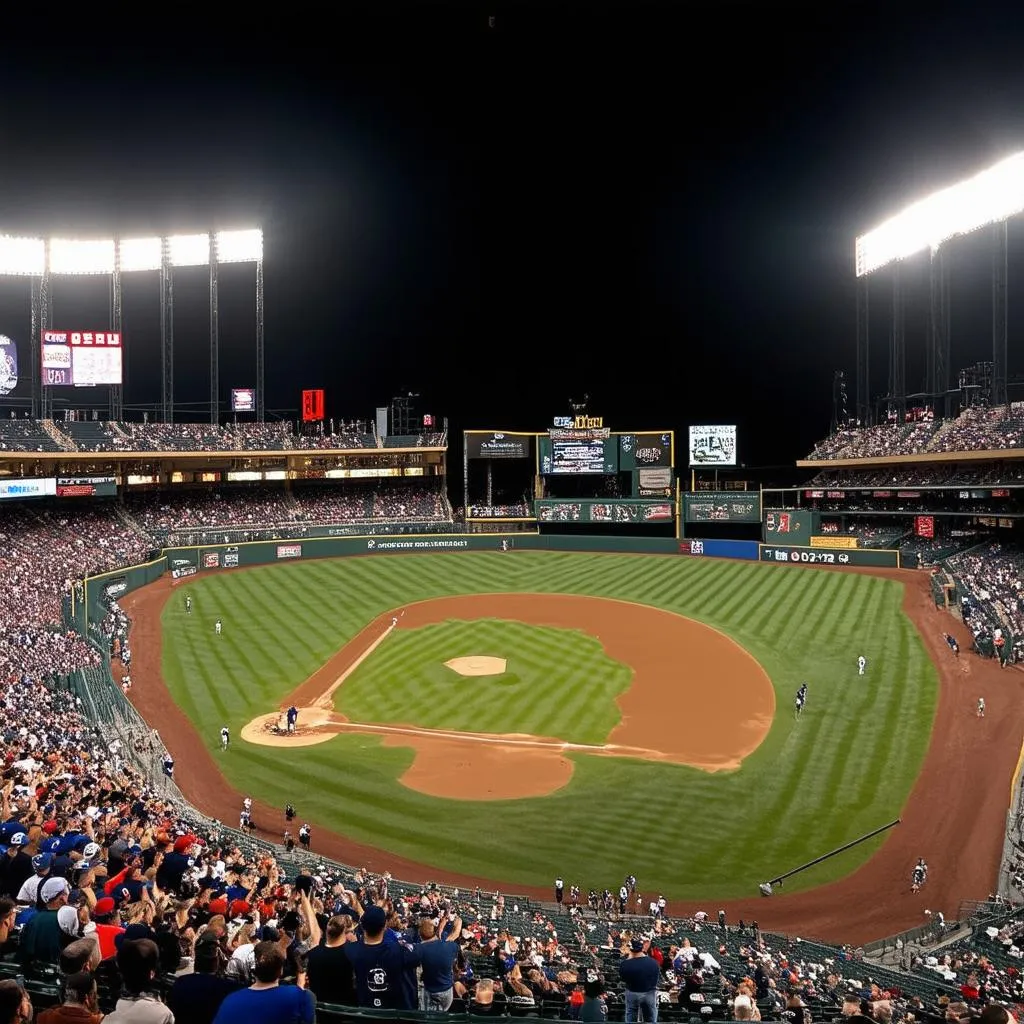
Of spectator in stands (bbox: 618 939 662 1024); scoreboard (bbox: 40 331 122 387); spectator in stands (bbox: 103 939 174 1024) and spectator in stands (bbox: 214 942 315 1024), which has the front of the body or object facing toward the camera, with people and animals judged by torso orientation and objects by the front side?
the scoreboard

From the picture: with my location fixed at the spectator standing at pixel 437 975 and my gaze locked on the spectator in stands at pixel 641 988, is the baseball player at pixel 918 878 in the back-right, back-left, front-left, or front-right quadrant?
front-left

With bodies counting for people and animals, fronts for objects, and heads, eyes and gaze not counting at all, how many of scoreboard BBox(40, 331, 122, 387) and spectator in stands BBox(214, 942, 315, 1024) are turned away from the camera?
1

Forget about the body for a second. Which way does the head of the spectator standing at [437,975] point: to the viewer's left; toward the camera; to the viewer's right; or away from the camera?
away from the camera

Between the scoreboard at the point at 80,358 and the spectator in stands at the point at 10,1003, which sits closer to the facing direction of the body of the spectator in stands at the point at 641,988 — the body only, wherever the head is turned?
the scoreboard

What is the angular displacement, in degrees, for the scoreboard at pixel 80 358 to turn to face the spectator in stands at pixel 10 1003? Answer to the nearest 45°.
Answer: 0° — it already faces them

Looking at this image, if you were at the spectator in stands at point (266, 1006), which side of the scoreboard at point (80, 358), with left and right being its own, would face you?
front

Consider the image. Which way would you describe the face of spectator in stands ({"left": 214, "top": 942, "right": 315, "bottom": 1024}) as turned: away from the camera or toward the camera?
away from the camera

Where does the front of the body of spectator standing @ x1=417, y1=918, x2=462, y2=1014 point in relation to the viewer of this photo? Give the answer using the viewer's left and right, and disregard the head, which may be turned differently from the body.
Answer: facing away from the viewer

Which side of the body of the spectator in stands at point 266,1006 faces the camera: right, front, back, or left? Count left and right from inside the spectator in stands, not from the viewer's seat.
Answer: back

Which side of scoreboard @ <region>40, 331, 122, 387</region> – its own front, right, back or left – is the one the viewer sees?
front

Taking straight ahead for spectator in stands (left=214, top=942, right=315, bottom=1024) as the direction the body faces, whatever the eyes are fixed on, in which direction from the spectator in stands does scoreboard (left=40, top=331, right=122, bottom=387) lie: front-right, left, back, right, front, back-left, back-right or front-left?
front

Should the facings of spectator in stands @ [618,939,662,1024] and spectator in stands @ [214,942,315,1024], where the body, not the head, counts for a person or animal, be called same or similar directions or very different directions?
same or similar directions

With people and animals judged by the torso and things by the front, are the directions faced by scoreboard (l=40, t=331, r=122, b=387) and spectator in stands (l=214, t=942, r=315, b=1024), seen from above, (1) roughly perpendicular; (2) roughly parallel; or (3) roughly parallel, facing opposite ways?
roughly parallel, facing opposite ways

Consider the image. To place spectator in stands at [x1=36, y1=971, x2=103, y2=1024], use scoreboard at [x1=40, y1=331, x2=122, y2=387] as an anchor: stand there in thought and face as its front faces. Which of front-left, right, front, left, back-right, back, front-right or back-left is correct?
front

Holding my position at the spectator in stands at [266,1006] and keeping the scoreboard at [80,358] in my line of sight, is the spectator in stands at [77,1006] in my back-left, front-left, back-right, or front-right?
front-left

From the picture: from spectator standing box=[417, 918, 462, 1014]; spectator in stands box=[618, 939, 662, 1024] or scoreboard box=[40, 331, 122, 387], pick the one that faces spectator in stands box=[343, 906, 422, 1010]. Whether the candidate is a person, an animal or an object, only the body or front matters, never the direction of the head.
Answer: the scoreboard

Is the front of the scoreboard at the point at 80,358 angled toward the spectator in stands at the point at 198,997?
yes

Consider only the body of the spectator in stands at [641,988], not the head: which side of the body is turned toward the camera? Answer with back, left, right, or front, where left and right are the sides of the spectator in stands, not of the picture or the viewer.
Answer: back

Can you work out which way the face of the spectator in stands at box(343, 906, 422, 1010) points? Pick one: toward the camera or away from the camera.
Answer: away from the camera
